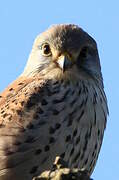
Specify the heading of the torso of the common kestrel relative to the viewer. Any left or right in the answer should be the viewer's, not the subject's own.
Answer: facing the viewer and to the right of the viewer
